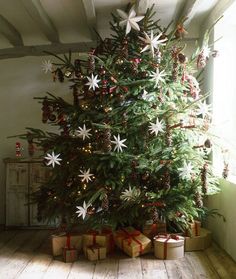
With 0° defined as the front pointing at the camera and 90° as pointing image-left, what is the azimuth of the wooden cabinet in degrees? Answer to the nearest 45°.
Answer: approximately 0°

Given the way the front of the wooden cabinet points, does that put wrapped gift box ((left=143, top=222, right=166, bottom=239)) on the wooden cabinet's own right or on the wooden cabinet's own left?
on the wooden cabinet's own left

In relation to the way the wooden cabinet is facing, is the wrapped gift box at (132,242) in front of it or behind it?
in front

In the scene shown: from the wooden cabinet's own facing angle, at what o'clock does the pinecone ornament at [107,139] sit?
The pinecone ornament is roughly at 11 o'clock from the wooden cabinet.

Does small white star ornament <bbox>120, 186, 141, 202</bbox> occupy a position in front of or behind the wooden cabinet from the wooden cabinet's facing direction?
in front

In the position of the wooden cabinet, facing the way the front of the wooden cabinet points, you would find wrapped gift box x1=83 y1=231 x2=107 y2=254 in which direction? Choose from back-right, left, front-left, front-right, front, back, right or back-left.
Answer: front-left

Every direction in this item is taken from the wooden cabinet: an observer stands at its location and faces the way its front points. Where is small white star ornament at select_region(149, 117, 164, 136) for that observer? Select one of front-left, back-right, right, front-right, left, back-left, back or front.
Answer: front-left

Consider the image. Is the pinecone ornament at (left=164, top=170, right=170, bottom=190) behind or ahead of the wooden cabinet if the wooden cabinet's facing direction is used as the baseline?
ahead
